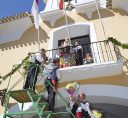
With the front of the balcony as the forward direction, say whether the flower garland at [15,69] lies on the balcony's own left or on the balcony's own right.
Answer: on the balcony's own right

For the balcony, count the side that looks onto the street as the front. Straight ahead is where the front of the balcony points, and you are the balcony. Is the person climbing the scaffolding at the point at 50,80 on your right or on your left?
on your right

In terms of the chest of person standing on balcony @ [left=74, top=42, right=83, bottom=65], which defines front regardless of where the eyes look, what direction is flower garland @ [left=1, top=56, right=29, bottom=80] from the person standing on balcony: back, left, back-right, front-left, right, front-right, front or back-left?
front-right

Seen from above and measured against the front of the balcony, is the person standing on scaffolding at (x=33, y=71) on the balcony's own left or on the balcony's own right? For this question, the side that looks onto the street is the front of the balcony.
on the balcony's own right
